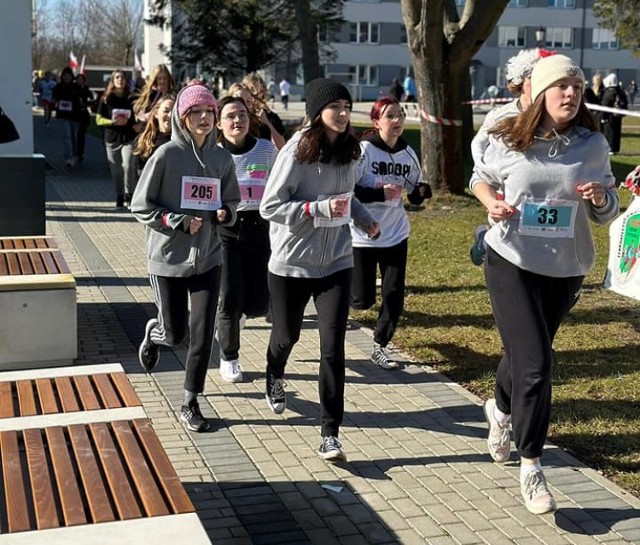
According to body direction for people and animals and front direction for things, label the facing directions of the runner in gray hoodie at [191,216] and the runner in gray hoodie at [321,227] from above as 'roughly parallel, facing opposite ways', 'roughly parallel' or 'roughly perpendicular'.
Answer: roughly parallel

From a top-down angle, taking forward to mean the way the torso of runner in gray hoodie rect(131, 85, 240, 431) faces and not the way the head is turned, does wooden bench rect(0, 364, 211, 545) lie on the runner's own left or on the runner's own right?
on the runner's own right

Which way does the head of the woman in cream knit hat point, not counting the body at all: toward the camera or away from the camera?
toward the camera

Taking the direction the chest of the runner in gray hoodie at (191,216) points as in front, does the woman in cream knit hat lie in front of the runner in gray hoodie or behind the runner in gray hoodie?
in front

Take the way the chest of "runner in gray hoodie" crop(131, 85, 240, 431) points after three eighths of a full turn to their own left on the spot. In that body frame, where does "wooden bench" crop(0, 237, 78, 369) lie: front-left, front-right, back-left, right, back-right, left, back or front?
front-left

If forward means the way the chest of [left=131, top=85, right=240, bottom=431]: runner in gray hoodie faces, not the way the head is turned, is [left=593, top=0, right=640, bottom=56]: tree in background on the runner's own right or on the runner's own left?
on the runner's own left

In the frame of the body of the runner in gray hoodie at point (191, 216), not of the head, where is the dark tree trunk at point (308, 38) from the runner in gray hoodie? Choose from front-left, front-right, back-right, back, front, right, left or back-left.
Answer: back-left

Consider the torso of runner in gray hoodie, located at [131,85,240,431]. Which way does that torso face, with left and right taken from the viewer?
facing the viewer and to the right of the viewer

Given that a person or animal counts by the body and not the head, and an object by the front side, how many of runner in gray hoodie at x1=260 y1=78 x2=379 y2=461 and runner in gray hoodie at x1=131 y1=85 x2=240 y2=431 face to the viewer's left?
0

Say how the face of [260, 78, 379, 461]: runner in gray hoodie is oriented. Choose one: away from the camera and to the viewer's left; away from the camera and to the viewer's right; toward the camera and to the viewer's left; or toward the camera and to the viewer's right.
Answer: toward the camera and to the viewer's right

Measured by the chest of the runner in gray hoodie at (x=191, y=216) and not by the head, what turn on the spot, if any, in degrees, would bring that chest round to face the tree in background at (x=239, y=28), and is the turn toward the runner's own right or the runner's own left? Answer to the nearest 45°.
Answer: approximately 135° to the runner's own left

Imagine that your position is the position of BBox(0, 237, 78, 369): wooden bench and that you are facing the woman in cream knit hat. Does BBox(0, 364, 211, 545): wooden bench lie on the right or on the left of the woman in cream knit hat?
right
